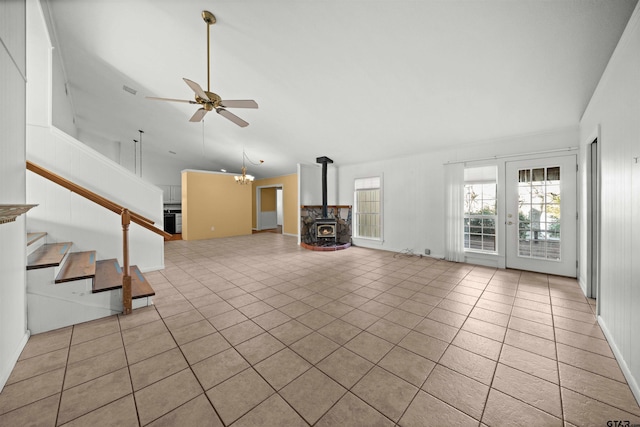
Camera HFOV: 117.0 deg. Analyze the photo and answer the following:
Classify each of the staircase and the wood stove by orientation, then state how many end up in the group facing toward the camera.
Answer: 1

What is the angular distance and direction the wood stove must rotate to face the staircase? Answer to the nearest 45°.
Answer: approximately 45° to its right

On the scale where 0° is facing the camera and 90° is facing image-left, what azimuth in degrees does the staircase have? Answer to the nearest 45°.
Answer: approximately 270°

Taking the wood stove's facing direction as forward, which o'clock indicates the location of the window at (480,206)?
The window is roughly at 10 o'clock from the wood stove.

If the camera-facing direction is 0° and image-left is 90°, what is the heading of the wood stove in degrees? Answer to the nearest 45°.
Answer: approximately 0°

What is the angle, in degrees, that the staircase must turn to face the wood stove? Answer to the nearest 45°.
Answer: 0° — it already faces it
